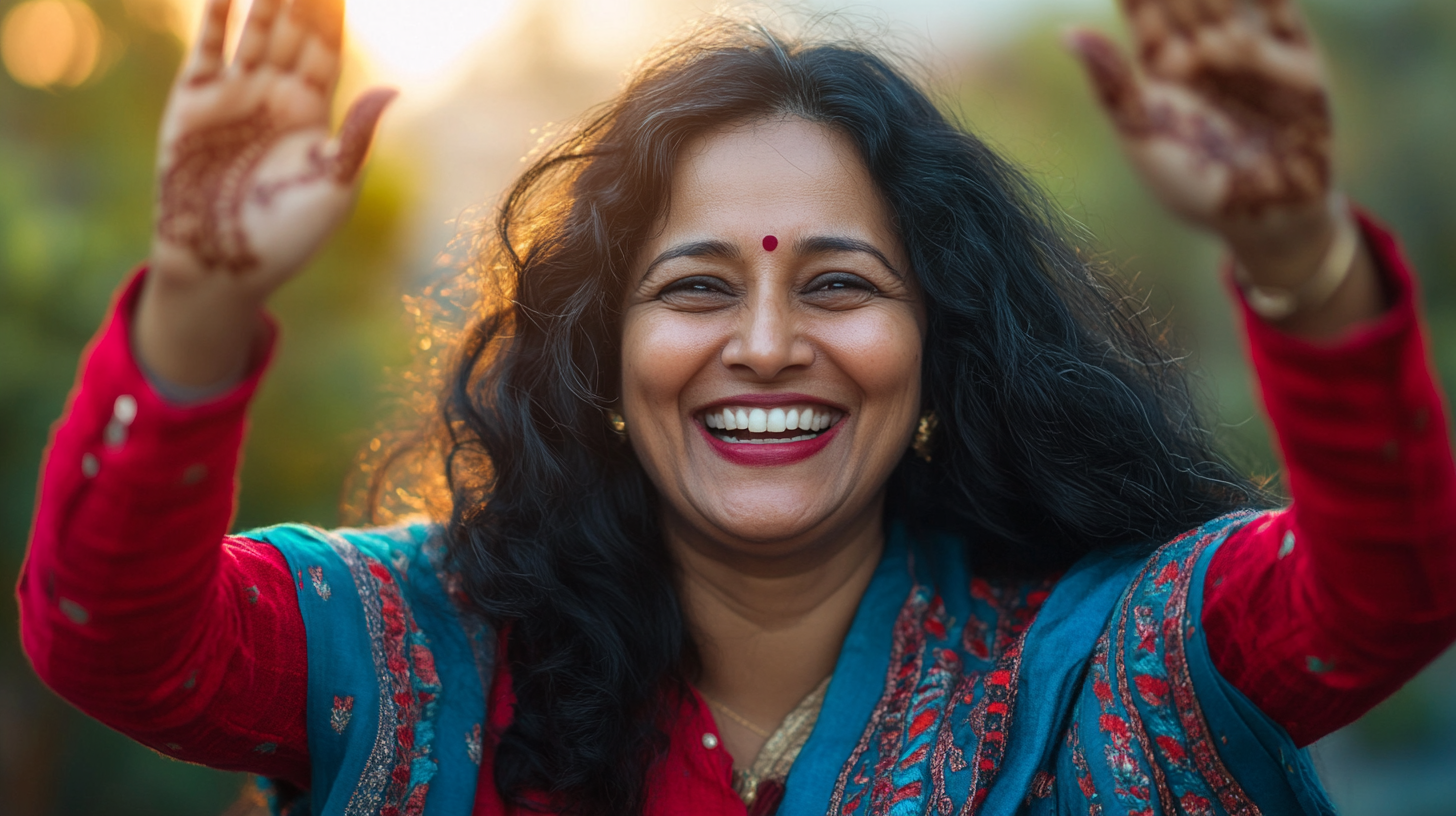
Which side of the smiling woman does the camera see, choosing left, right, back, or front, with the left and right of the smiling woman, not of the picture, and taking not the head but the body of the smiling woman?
front
